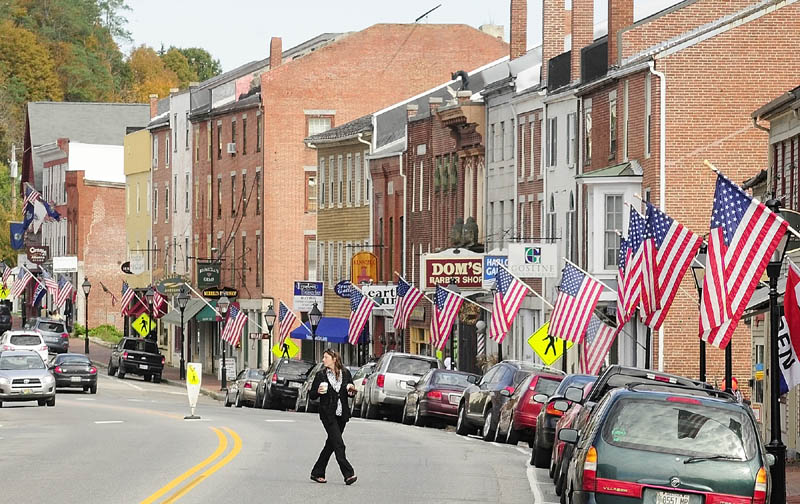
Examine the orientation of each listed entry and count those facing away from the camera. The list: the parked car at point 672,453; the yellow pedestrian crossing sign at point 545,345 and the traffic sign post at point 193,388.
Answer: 1

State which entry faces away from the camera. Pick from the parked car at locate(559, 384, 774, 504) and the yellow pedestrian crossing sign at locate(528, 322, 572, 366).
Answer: the parked car

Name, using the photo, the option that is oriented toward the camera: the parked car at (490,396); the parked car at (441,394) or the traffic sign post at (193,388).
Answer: the traffic sign post

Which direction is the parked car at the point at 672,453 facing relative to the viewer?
away from the camera

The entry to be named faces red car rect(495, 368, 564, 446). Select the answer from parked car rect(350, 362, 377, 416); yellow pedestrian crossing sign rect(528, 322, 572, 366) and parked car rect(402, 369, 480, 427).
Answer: the yellow pedestrian crossing sign

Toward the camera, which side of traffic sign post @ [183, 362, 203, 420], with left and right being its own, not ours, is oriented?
front

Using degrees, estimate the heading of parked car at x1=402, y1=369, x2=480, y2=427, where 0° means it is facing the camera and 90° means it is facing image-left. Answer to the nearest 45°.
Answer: approximately 135°

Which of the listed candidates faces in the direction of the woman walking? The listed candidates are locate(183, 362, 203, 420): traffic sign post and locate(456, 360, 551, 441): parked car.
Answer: the traffic sign post

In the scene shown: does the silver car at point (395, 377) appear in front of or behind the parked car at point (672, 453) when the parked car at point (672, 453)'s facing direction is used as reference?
in front

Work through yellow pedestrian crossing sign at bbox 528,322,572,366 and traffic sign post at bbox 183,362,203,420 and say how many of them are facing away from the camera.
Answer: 0

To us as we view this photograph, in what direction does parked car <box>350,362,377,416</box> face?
facing away from the viewer and to the left of the viewer
